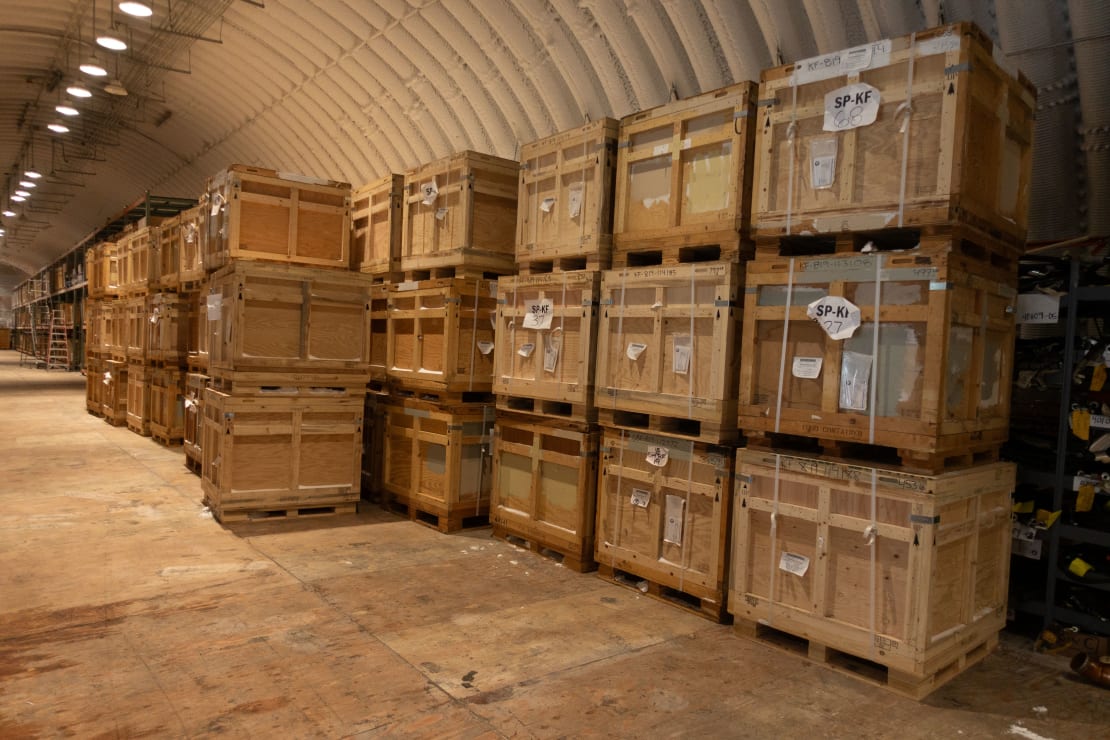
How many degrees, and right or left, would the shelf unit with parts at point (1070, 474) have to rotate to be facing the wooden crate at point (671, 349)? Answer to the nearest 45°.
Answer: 0° — it already faces it

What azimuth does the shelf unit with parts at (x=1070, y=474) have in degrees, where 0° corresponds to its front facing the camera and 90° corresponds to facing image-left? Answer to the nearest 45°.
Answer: approximately 45°

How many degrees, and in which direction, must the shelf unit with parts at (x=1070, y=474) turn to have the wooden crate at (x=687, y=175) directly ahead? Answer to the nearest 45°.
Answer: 0° — it already faces it

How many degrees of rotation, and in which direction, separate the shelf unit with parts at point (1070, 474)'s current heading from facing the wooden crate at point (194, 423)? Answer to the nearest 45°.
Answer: approximately 45° to its right
